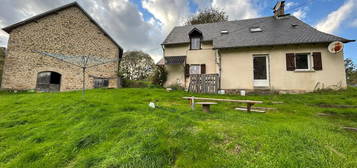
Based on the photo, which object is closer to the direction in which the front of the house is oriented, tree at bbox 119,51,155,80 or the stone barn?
the stone barn

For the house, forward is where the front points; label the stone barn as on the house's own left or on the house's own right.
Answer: on the house's own right

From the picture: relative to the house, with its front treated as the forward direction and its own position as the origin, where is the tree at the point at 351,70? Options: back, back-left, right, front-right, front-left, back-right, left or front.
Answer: back-left

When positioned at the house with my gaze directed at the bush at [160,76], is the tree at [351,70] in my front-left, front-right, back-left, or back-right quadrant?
back-right

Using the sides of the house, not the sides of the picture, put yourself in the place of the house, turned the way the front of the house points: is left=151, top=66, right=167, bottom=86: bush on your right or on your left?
on your right

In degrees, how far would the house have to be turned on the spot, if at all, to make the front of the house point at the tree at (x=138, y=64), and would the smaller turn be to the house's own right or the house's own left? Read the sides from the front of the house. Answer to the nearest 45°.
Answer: approximately 90° to the house's own right

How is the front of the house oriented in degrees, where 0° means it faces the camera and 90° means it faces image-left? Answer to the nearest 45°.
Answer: approximately 0°

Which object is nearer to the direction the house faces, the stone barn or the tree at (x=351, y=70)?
the stone barn
